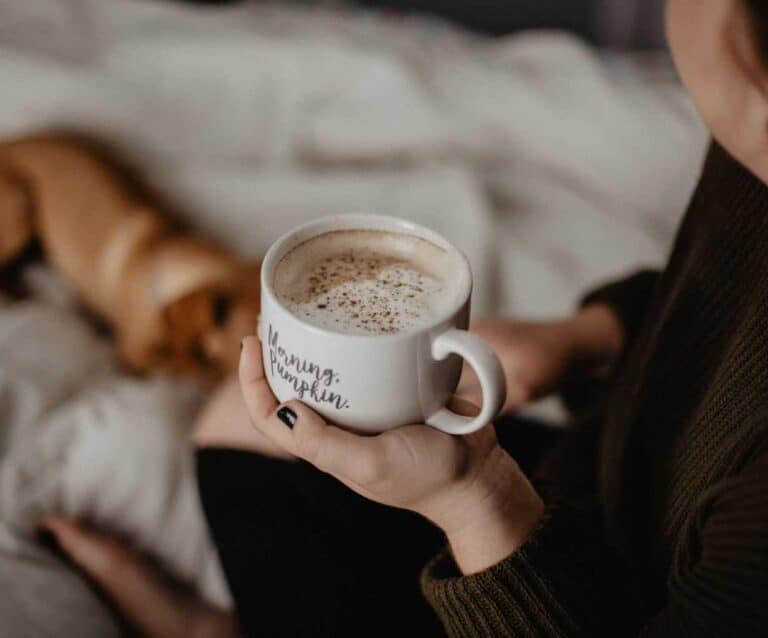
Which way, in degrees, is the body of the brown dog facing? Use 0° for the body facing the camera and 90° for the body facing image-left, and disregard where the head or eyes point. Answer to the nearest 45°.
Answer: approximately 315°
